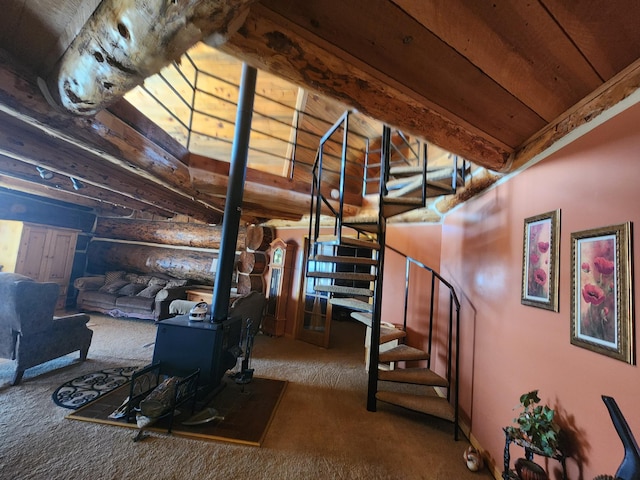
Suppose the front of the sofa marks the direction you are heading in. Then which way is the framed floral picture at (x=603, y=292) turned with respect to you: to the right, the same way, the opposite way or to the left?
to the right

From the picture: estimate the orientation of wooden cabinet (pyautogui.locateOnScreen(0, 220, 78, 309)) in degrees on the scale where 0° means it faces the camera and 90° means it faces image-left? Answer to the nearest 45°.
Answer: approximately 315°

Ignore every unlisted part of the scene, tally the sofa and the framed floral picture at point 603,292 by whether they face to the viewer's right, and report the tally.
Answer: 0

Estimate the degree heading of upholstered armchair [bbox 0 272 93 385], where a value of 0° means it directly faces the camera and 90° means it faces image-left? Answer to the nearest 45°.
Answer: approximately 225°

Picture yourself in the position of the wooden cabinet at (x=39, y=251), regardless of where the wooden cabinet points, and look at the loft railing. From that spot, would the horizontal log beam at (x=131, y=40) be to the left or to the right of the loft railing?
right

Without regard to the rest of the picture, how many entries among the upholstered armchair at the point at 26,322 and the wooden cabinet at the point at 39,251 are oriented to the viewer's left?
0

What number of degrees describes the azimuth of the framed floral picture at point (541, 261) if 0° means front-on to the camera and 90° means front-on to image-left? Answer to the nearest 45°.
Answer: approximately 45°

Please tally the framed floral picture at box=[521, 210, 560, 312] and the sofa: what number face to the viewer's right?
0

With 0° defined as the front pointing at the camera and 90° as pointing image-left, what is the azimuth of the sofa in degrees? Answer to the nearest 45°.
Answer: approximately 45°

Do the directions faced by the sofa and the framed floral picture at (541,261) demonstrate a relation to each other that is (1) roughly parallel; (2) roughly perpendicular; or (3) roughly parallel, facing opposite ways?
roughly perpendicular

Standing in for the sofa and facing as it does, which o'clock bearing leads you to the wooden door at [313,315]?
The wooden door is roughly at 9 o'clock from the sofa.

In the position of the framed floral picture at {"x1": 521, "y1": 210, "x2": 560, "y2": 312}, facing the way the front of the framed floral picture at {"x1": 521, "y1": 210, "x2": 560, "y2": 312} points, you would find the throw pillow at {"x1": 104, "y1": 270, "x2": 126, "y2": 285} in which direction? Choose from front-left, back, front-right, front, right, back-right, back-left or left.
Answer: front-right
